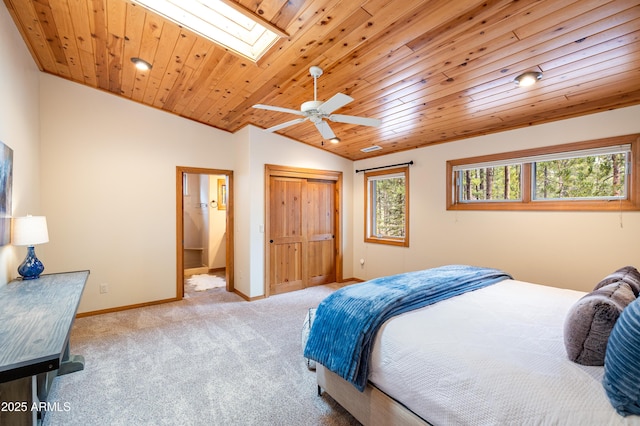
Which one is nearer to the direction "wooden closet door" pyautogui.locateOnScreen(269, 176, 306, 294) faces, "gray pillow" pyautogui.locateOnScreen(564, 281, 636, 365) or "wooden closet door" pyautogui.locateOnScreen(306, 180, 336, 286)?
the gray pillow

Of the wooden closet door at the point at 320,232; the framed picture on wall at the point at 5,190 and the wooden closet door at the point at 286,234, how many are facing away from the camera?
0

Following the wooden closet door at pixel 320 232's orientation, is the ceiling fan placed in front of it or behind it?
in front

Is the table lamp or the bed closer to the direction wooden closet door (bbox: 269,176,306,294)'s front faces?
the bed

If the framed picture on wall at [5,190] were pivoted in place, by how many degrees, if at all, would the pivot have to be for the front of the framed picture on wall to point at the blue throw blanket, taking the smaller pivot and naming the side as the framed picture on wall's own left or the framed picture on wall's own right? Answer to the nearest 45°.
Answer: approximately 45° to the framed picture on wall's own right

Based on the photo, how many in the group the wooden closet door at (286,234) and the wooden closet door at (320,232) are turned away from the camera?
0

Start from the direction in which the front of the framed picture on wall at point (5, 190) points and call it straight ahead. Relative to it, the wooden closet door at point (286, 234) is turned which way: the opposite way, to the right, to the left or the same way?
to the right

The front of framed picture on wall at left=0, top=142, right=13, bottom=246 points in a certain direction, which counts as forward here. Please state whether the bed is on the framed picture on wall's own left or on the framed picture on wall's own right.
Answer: on the framed picture on wall's own right

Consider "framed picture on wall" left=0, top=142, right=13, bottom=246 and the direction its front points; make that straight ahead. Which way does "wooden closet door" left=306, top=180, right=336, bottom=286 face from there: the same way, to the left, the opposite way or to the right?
to the right

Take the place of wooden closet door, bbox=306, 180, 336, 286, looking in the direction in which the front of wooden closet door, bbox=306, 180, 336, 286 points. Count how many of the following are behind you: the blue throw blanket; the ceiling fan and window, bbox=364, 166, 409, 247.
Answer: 0

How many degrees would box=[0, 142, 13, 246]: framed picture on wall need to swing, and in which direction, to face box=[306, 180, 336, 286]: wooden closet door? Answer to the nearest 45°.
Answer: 0° — it already faces it

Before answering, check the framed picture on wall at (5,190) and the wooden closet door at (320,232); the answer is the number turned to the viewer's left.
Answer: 0

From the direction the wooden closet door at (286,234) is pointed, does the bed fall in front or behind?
in front

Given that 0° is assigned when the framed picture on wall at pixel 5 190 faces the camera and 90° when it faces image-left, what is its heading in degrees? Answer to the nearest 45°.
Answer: approximately 270°

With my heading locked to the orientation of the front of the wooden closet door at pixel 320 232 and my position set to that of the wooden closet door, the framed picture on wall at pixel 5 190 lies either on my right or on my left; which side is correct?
on my right

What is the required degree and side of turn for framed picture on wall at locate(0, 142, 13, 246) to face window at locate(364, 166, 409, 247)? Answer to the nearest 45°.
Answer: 0° — it already faces it

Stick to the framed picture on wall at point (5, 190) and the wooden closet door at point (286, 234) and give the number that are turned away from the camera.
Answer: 0

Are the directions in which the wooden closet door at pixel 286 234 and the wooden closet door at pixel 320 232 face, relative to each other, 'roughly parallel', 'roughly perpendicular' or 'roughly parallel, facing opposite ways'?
roughly parallel
